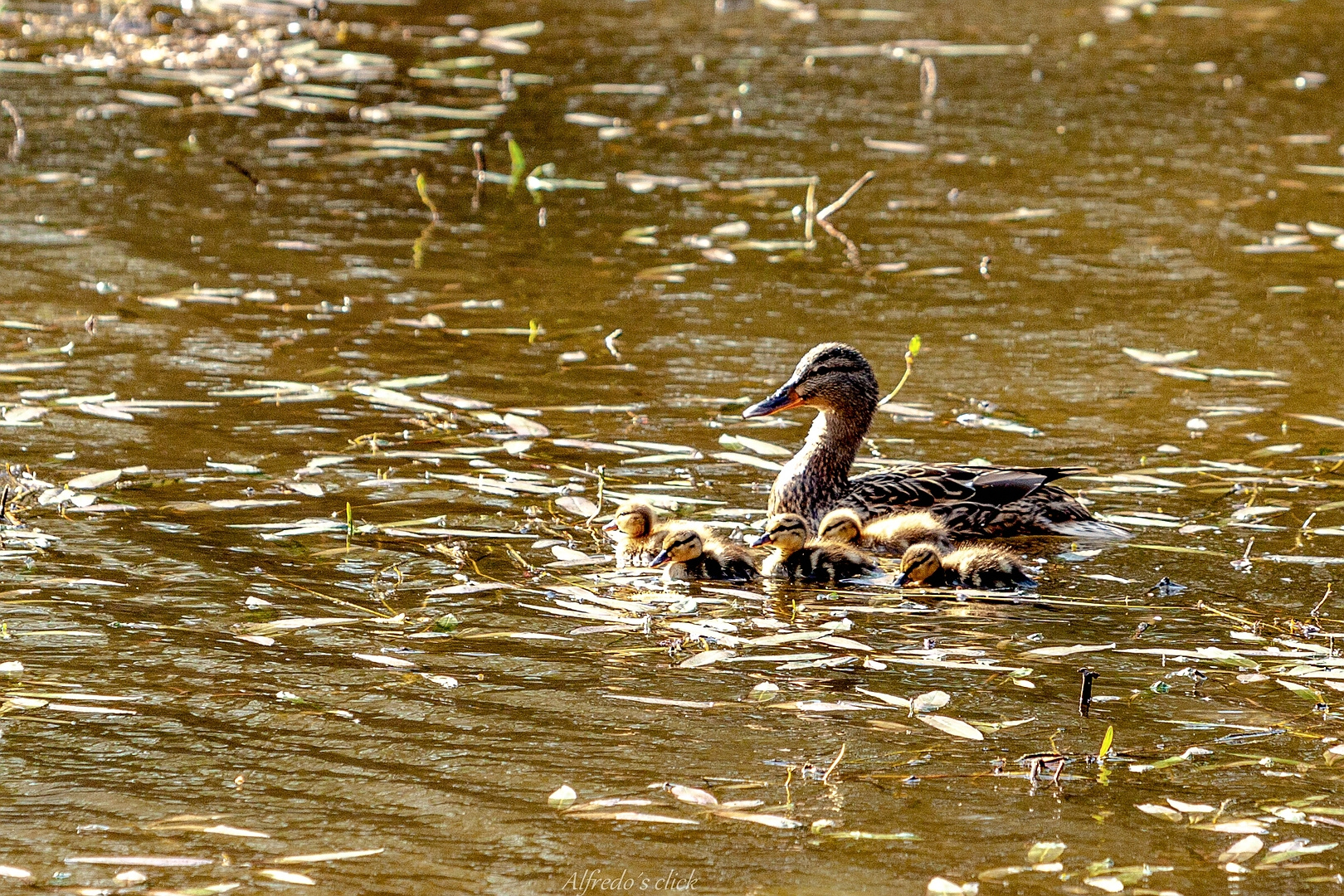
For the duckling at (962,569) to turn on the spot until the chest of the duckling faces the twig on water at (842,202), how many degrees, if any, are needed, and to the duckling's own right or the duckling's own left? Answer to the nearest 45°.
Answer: approximately 90° to the duckling's own right

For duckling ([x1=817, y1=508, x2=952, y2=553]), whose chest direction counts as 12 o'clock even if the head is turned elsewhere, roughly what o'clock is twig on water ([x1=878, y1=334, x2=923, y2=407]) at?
The twig on water is roughly at 3 o'clock from the duckling.

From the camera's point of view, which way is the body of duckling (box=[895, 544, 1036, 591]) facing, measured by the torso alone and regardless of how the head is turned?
to the viewer's left

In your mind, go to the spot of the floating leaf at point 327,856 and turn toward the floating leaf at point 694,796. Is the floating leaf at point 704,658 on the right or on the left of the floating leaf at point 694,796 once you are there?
left

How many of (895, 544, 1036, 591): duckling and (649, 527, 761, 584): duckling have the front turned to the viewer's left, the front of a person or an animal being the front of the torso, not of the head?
2

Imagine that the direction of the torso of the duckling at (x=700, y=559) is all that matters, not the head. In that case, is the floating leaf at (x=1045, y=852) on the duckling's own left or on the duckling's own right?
on the duckling's own left

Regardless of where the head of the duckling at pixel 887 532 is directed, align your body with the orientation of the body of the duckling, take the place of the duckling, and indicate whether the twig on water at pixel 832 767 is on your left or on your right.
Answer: on your left

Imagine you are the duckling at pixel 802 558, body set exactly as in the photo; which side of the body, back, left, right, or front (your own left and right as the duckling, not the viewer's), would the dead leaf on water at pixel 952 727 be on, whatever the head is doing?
left

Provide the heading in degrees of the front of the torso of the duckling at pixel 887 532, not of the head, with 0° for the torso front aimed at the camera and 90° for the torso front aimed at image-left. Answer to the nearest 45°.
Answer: approximately 90°

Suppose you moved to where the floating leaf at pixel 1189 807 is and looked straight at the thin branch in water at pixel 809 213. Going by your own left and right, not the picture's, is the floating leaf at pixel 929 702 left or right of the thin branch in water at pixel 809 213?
left

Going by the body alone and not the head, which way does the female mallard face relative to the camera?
to the viewer's left

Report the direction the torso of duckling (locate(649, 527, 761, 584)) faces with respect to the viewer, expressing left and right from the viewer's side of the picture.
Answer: facing to the left of the viewer

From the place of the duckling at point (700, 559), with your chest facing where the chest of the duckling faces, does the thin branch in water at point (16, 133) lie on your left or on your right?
on your right
